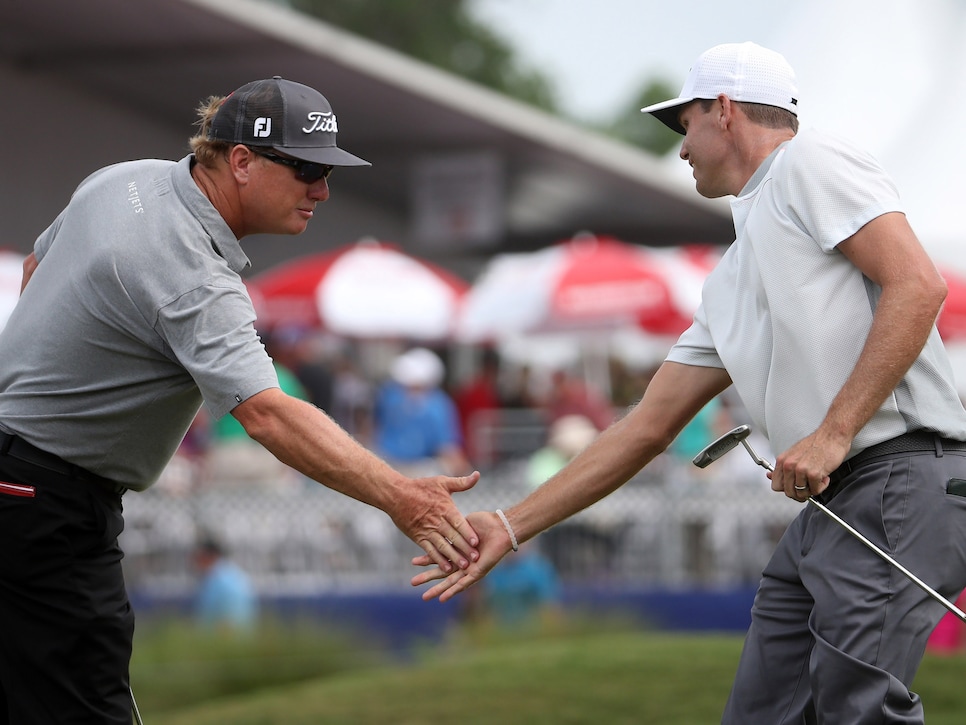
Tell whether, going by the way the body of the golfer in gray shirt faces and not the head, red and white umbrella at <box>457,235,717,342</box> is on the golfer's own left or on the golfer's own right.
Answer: on the golfer's own left

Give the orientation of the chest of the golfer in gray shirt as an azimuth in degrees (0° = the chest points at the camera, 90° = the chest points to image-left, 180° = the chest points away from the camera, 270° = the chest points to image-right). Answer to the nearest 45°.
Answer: approximately 270°

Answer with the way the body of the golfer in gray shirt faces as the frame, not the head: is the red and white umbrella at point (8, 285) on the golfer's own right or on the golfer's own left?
on the golfer's own left

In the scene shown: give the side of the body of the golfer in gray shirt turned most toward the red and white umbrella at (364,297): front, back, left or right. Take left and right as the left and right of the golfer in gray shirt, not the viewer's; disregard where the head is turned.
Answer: left

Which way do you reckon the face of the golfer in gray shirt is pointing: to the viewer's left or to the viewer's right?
to the viewer's right
